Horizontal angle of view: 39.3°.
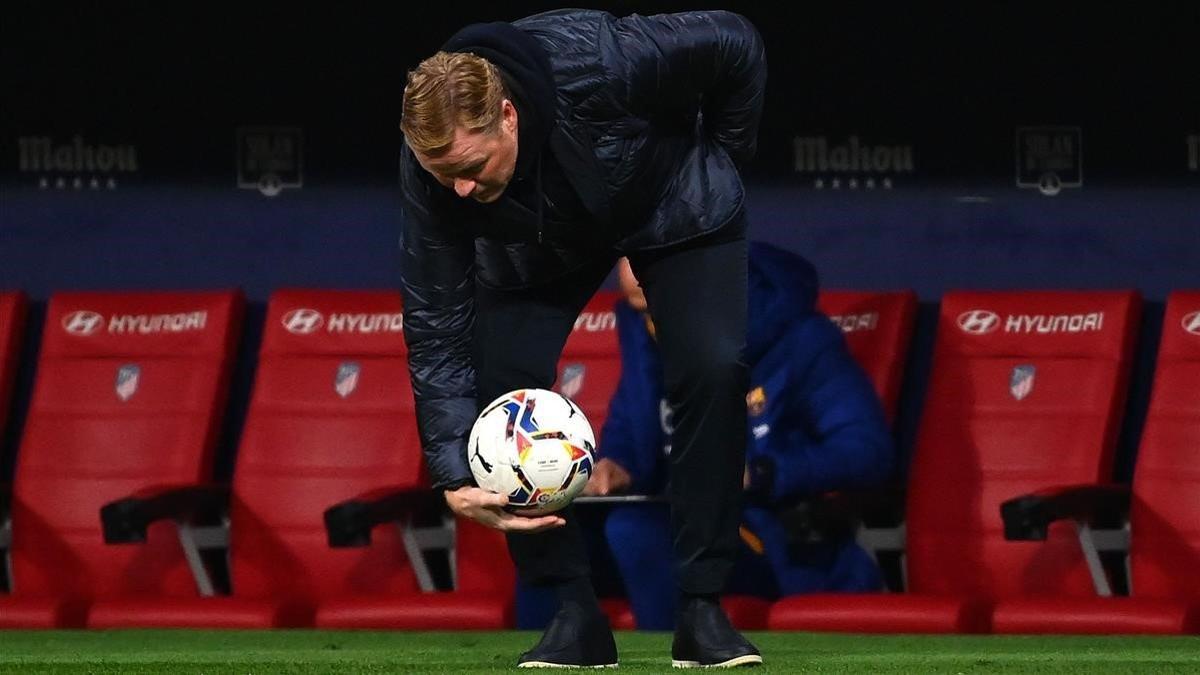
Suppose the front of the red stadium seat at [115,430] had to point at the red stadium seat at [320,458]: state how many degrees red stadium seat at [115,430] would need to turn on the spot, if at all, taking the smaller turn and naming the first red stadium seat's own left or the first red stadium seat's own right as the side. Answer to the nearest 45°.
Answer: approximately 90° to the first red stadium seat's own left

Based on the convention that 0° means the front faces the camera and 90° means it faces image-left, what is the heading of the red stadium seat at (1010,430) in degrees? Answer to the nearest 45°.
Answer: approximately 45°

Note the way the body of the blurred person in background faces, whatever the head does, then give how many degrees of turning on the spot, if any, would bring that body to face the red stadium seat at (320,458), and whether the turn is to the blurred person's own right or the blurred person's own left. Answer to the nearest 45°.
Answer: approximately 45° to the blurred person's own right

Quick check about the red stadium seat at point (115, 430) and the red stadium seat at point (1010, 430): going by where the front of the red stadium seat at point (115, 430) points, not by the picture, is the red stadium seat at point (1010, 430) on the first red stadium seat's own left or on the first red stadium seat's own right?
on the first red stadium seat's own left
